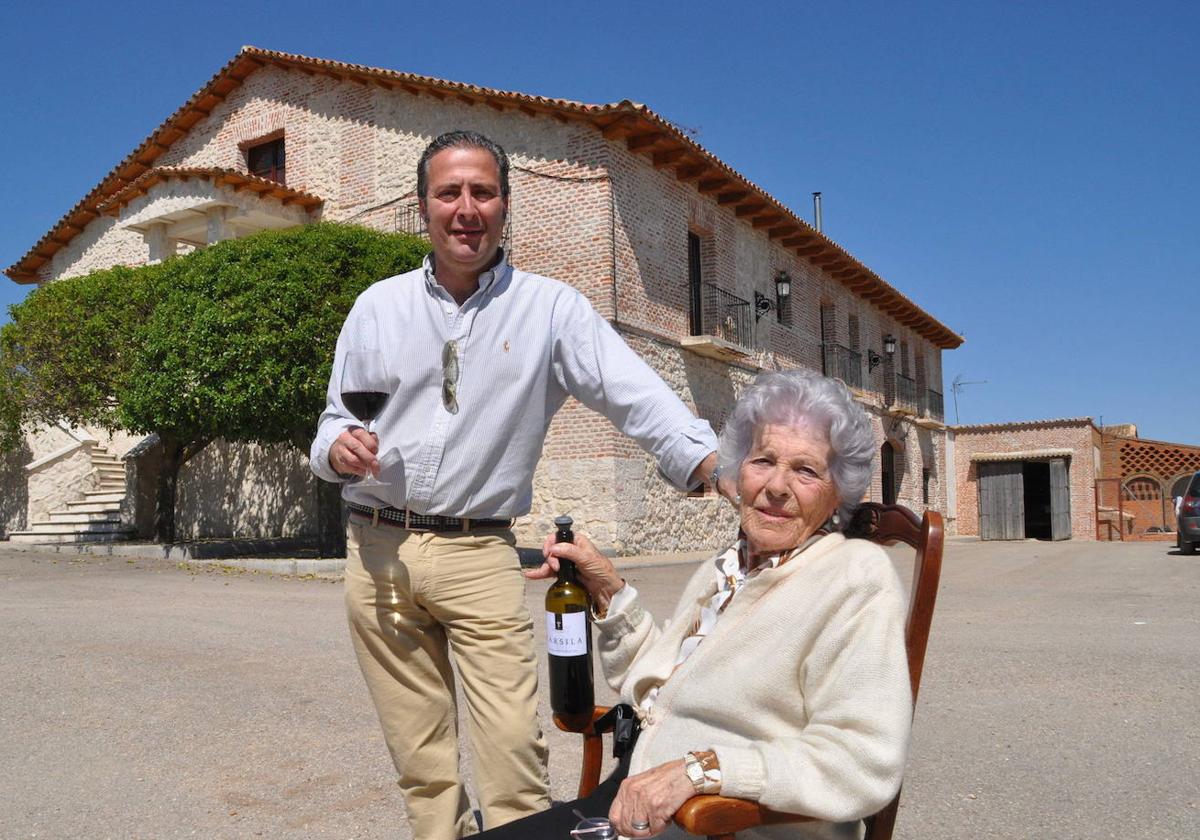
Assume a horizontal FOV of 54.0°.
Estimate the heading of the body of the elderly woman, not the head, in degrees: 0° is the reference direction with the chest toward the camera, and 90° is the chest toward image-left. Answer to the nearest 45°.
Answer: approximately 45°

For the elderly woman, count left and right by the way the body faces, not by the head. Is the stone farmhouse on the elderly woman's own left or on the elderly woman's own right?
on the elderly woman's own right
